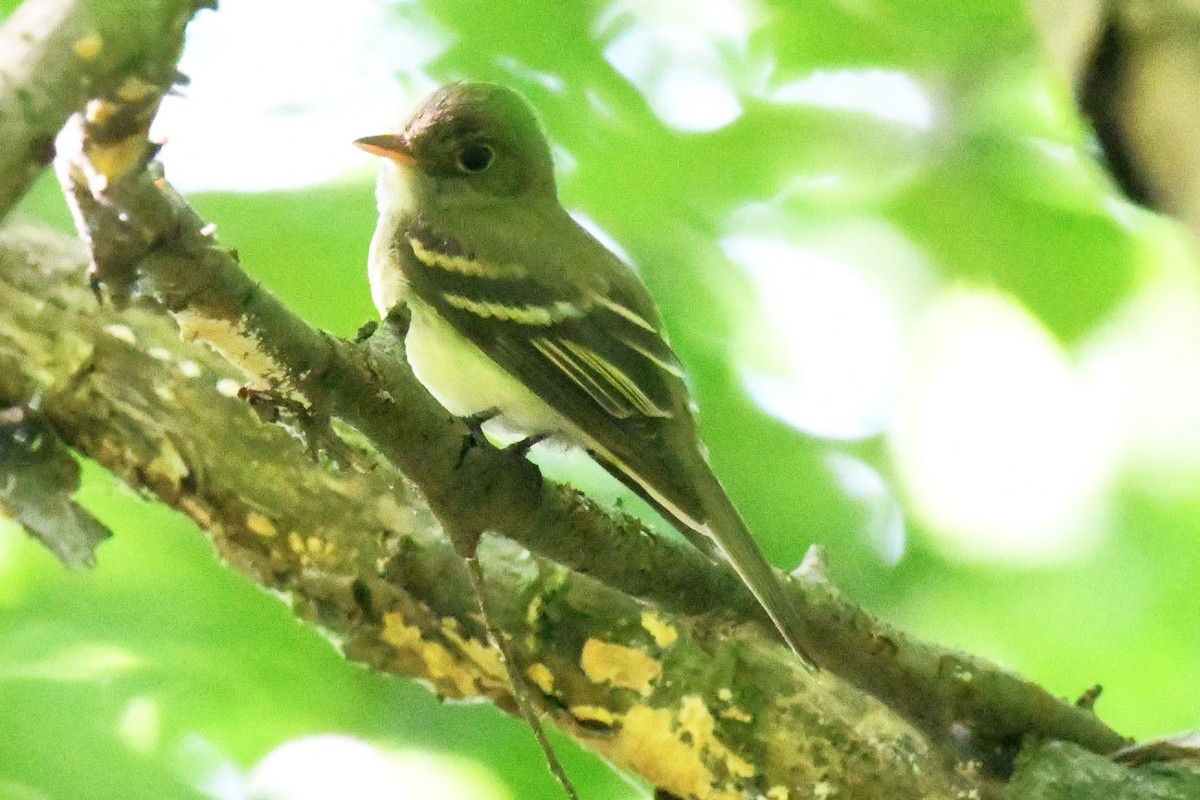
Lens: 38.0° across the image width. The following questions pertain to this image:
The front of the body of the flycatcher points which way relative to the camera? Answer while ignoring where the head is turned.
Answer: to the viewer's left

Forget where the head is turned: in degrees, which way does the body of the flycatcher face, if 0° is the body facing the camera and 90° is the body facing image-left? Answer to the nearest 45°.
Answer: approximately 90°
